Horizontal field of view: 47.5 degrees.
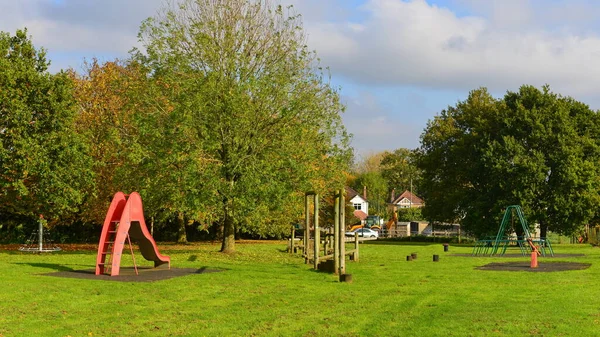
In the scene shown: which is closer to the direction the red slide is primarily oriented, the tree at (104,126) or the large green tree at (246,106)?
the large green tree

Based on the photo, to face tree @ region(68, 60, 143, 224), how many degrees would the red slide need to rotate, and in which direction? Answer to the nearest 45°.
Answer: approximately 45° to its left

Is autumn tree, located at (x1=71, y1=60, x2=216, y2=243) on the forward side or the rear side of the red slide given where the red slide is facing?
on the forward side

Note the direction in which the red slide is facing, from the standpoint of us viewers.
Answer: facing away from the viewer and to the right of the viewer

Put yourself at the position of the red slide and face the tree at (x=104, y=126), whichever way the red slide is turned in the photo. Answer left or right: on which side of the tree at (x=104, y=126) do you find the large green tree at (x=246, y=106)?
right

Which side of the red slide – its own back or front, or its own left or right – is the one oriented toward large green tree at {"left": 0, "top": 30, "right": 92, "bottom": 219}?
left

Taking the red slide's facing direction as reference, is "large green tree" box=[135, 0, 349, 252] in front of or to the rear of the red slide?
in front
